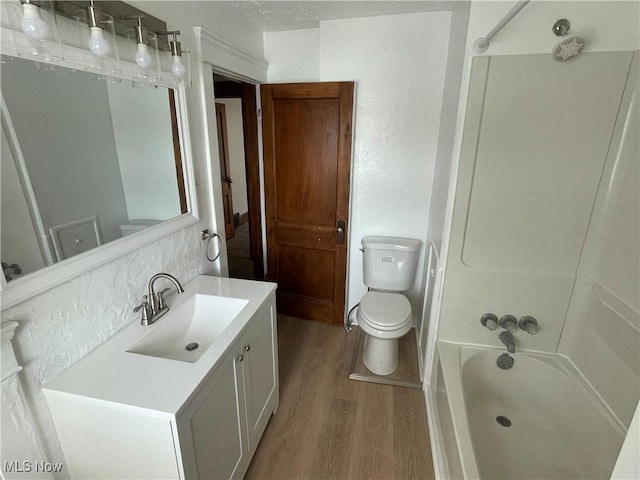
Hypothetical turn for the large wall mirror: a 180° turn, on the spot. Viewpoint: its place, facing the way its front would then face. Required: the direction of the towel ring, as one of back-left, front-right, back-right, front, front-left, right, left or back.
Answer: right

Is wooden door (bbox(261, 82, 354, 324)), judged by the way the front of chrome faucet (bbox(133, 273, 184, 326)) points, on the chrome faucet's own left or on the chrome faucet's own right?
on the chrome faucet's own left

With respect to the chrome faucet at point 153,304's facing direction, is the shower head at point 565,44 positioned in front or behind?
in front

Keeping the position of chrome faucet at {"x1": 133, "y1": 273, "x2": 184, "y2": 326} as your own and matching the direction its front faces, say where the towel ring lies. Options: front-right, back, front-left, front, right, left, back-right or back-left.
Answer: left

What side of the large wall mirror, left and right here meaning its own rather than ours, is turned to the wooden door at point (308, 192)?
left

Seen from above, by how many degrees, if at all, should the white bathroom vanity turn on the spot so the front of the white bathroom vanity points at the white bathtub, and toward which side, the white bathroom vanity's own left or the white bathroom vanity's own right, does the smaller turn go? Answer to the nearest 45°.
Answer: approximately 45° to the white bathroom vanity's own left

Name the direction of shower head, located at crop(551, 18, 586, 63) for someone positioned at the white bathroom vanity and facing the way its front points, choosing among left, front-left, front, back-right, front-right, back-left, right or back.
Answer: front-left

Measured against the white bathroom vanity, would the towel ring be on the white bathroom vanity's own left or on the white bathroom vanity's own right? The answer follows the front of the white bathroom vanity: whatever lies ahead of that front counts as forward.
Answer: on the white bathroom vanity's own left

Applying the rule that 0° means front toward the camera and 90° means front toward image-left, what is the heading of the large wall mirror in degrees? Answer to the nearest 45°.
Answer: approximately 315°

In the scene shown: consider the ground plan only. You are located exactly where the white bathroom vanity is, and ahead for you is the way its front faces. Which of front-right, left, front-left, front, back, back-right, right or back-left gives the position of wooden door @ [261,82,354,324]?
left

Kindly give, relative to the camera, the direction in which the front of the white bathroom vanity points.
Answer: facing the viewer and to the right of the viewer

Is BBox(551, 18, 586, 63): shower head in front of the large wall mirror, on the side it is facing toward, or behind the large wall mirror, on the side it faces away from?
in front
